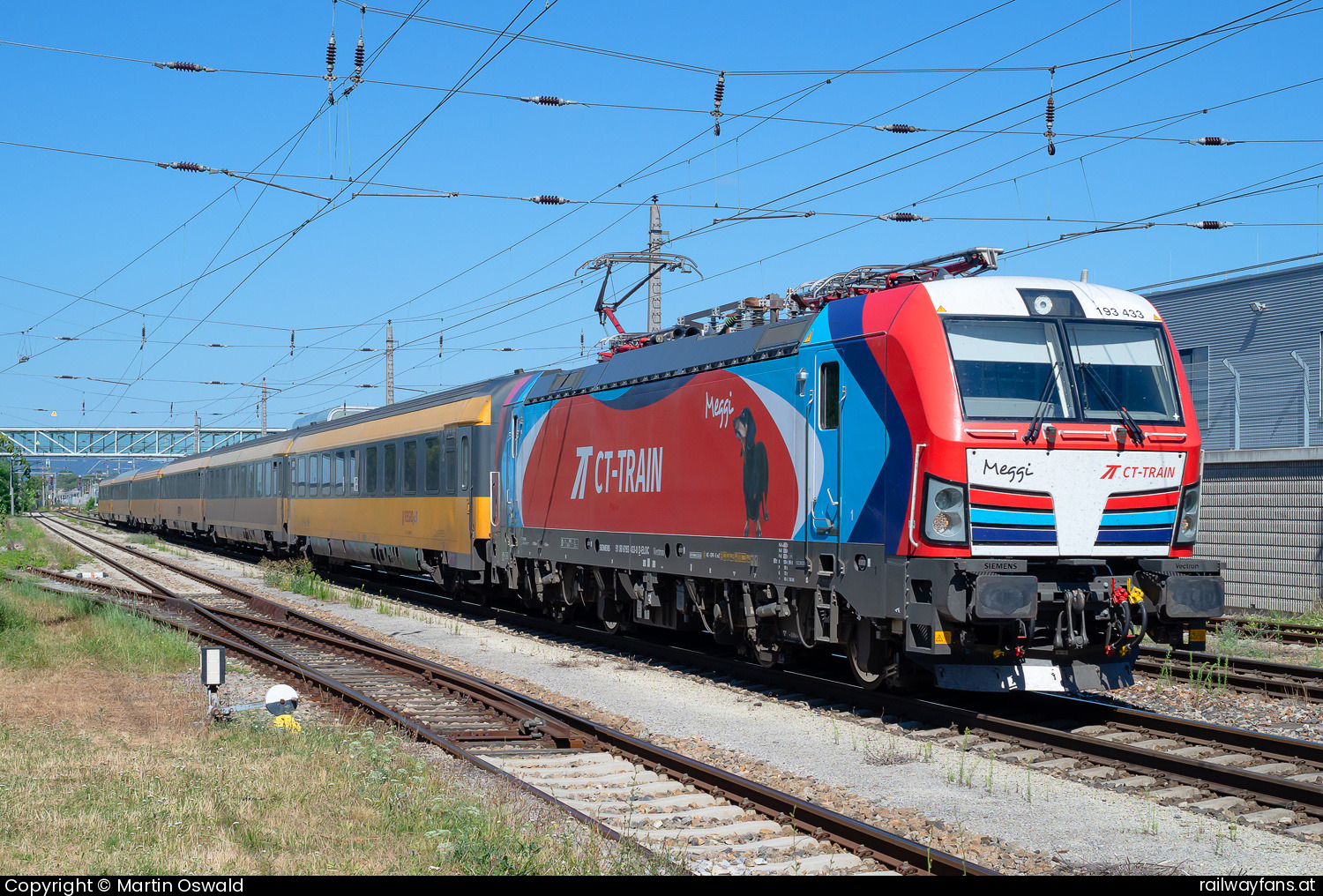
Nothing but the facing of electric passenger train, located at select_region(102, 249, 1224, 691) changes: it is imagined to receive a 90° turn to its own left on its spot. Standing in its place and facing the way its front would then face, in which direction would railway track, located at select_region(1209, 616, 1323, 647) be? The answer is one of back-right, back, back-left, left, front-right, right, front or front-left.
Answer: front

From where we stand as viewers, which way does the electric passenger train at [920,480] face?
facing the viewer and to the right of the viewer

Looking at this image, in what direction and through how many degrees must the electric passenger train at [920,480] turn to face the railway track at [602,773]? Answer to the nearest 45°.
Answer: approximately 90° to its right
